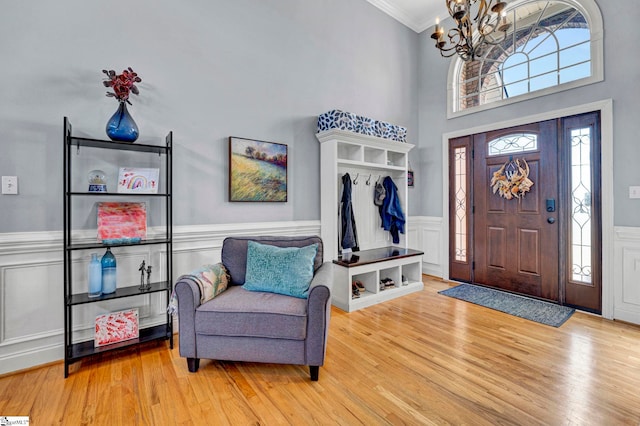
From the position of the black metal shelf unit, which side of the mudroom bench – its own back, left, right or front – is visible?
right

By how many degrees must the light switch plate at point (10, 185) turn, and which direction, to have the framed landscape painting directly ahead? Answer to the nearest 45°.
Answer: approximately 90° to its left

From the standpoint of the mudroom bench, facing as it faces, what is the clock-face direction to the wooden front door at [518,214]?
The wooden front door is roughly at 10 o'clock from the mudroom bench.

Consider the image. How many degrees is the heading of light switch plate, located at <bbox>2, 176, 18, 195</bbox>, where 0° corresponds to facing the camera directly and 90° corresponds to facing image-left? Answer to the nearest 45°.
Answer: approximately 0°
